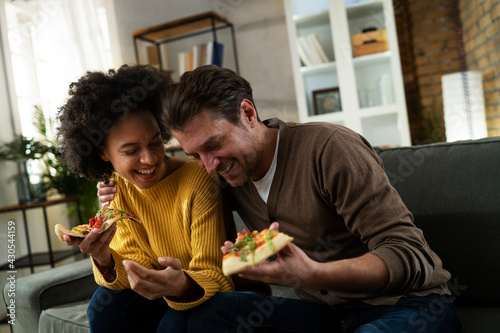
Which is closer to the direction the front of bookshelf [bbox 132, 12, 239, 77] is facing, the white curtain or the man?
the man

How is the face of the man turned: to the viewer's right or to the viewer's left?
to the viewer's left

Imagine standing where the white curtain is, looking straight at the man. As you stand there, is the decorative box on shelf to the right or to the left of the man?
left

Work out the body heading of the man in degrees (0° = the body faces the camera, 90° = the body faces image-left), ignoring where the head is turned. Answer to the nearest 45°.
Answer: approximately 45°

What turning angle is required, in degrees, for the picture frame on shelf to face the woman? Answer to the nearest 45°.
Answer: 0° — it already faces them

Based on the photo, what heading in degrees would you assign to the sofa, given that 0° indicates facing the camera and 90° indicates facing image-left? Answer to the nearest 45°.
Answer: approximately 45°

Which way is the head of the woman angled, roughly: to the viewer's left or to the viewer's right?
to the viewer's right
